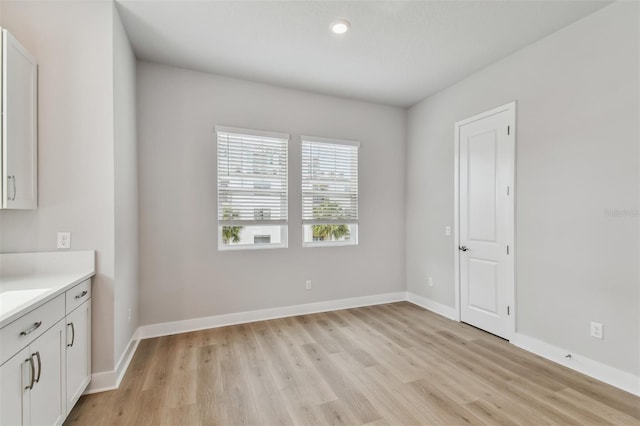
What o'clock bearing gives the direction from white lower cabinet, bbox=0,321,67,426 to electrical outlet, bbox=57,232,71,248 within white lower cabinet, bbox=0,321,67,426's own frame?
The electrical outlet is roughly at 8 o'clock from the white lower cabinet.

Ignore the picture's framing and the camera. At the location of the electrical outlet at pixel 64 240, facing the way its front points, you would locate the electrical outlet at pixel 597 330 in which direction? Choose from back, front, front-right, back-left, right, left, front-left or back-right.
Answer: front-left

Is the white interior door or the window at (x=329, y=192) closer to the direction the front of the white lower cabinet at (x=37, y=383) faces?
the white interior door

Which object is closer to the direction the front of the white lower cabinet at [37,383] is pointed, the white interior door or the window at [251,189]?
the white interior door

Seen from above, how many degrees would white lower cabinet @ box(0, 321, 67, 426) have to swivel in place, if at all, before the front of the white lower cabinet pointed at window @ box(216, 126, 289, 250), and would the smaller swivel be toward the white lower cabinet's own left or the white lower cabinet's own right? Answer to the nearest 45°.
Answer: approximately 90° to the white lower cabinet's own left
